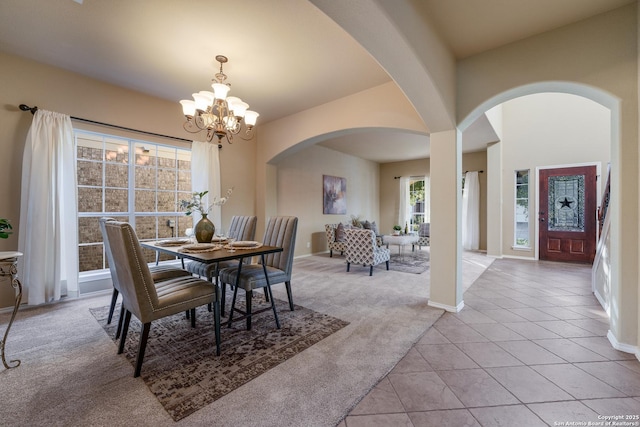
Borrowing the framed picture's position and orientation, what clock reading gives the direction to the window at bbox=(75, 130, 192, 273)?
The window is roughly at 3 o'clock from the framed picture.

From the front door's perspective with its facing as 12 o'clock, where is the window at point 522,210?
The window is roughly at 3 o'clock from the front door.

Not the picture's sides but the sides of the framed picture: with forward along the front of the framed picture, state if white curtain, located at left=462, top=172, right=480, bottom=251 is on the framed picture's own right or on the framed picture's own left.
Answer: on the framed picture's own left

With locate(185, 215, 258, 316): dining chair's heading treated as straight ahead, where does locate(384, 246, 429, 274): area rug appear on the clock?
The area rug is roughly at 7 o'clock from the dining chair.

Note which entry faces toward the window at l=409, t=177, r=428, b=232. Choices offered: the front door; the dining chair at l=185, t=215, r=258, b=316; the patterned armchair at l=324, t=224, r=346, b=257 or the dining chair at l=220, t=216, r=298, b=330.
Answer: the patterned armchair

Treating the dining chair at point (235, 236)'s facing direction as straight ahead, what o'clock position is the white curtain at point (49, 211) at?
The white curtain is roughly at 2 o'clock from the dining chair.

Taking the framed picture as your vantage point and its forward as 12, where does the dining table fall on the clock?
The dining table is roughly at 2 o'clock from the framed picture.

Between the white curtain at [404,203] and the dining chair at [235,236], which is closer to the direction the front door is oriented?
the dining chair

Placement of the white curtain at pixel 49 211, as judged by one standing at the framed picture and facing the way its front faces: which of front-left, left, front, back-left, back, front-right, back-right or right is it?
right

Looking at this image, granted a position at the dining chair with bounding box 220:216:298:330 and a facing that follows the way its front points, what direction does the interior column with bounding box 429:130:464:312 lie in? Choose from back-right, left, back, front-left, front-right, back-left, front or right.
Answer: back-left
